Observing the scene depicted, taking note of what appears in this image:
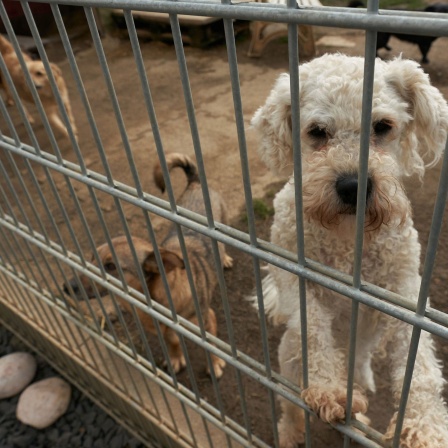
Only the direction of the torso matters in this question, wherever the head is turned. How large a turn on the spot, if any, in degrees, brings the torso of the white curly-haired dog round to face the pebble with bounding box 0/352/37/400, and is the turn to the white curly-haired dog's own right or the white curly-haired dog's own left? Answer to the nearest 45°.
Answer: approximately 90° to the white curly-haired dog's own right

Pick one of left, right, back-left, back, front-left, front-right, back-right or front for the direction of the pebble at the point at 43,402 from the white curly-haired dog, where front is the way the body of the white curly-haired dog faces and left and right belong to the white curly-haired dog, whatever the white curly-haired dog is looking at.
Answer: right

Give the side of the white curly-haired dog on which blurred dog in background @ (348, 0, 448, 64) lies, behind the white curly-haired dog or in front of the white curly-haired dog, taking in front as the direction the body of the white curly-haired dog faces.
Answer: behind

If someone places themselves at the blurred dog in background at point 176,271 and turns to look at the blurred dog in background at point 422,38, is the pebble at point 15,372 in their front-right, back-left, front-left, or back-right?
back-left

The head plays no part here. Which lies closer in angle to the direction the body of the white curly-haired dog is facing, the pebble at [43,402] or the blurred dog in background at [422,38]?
the pebble

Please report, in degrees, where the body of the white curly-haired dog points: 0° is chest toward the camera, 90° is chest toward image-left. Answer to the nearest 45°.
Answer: approximately 0°
